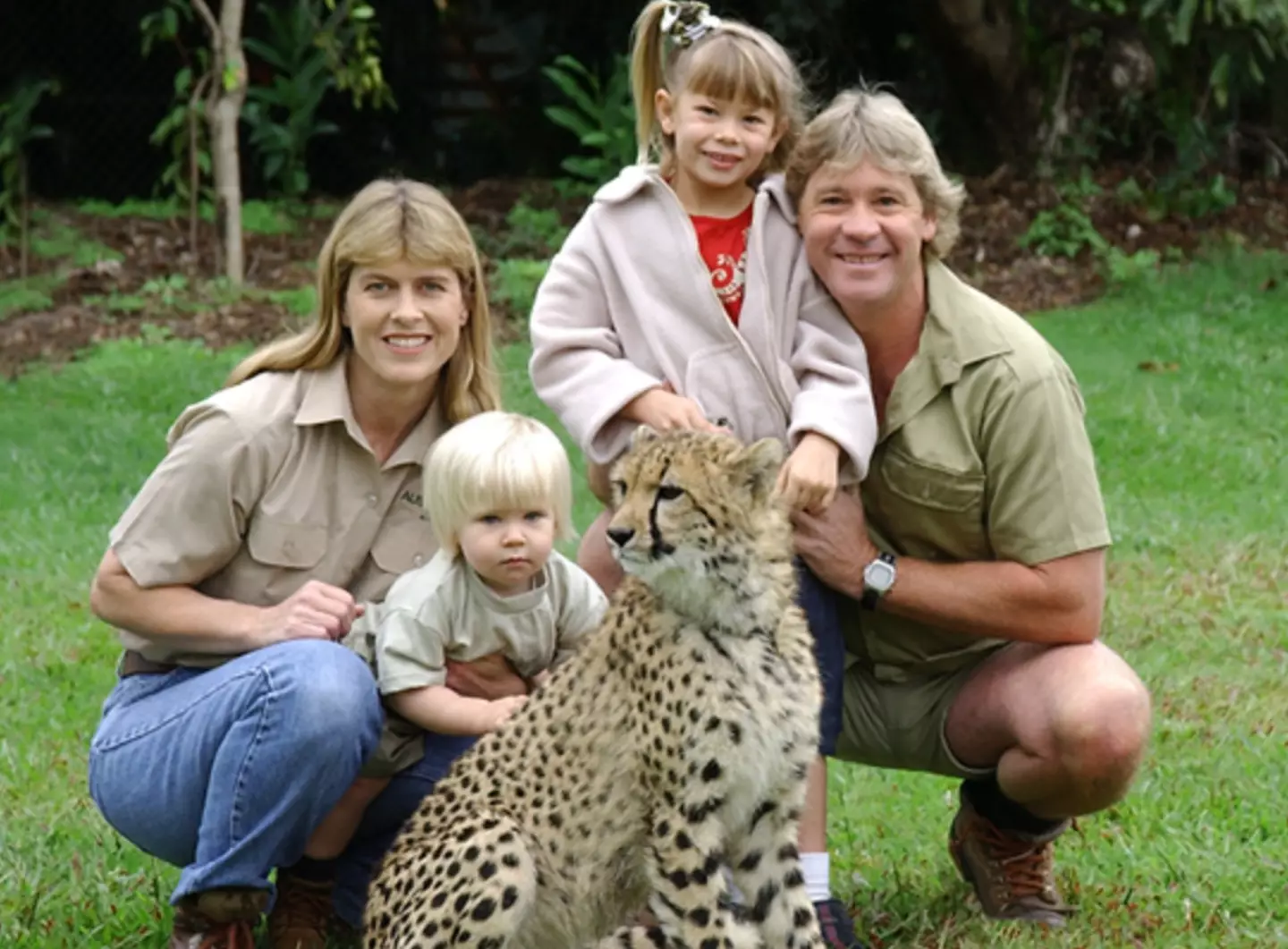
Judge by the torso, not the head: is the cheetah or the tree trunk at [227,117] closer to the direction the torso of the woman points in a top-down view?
the cheetah

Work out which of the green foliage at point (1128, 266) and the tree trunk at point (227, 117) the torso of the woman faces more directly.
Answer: the green foliage

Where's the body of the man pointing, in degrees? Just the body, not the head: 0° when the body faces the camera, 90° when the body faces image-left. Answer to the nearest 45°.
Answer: approximately 45°

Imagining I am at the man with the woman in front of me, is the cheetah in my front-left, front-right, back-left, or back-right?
front-left

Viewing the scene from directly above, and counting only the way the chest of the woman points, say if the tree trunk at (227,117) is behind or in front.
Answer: behind

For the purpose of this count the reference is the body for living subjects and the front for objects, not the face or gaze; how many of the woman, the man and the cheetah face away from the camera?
0

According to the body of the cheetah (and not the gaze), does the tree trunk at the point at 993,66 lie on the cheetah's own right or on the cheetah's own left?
on the cheetah's own left

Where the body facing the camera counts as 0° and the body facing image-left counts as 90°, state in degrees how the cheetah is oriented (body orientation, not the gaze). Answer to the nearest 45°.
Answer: approximately 315°

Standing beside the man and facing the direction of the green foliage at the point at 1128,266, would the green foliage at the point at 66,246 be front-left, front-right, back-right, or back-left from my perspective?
front-left

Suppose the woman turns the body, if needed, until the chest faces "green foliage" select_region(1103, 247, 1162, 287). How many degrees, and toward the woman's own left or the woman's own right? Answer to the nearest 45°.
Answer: approximately 90° to the woman's own left

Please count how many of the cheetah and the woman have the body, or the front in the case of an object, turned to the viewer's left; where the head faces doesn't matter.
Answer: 0

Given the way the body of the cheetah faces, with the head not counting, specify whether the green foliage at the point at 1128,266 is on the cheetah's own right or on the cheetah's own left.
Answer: on the cheetah's own left

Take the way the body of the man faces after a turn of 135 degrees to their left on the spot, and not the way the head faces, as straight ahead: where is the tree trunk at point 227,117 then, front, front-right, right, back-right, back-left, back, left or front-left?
back-left

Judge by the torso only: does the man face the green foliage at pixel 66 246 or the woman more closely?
the woman
